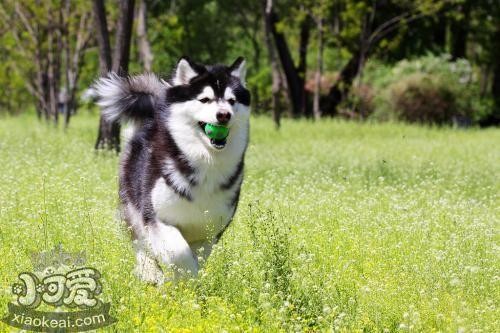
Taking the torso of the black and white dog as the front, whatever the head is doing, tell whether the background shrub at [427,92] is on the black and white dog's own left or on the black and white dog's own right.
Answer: on the black and white dog's own left

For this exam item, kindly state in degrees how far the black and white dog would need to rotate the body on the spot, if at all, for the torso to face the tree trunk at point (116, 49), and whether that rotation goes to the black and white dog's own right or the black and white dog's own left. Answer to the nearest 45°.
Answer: approximately 135° to the black and white dog's own left

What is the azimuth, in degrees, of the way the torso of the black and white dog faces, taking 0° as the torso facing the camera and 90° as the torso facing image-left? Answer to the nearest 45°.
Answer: approximately 315°

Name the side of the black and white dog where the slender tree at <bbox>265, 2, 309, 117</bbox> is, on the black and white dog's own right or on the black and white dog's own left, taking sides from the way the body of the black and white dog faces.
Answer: on the black and white dog's own left
